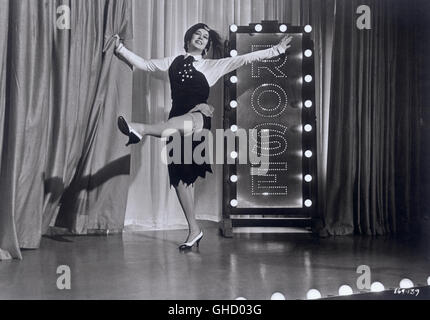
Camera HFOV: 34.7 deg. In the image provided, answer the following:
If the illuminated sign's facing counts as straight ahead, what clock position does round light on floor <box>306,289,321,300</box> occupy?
The round light on floor is roughly at 12 o'clock from the illuminated sign.

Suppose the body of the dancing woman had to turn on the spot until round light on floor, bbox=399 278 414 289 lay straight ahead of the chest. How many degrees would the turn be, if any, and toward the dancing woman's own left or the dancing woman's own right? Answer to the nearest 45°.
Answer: approximately 90° to the dancing woman's own left

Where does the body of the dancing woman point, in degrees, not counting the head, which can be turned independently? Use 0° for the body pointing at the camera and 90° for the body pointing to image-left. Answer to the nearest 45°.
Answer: approximately 45°

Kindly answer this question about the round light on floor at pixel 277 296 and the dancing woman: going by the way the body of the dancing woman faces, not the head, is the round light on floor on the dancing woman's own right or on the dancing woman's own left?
on the dancing woman's own left

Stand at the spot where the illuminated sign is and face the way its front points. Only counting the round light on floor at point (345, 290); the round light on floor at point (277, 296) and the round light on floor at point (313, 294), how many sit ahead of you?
3

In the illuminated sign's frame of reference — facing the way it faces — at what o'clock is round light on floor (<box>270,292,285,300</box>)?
The round light on floor is roughly at 12 o'clock from the illuminated sign.

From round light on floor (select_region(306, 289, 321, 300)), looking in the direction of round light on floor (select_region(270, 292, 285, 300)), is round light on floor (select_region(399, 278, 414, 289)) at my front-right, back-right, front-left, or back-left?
back-right

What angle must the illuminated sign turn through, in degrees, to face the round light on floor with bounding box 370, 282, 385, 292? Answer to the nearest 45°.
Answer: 0° — it already faces it
